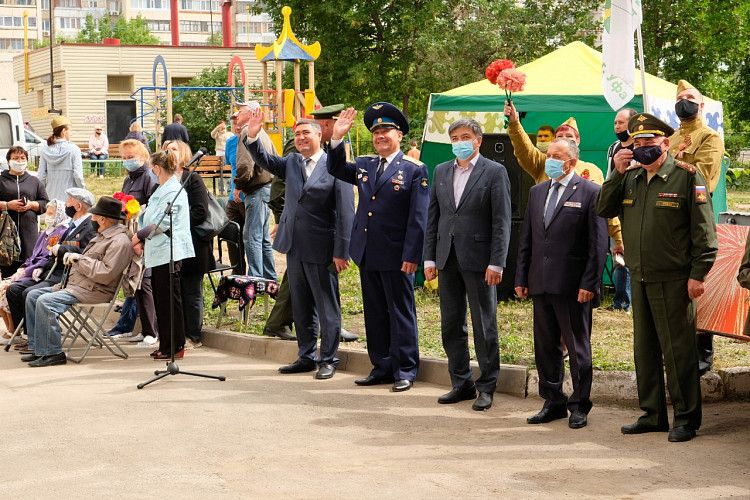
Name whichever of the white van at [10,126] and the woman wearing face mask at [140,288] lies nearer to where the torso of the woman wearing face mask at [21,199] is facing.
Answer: the woman wearing face mask

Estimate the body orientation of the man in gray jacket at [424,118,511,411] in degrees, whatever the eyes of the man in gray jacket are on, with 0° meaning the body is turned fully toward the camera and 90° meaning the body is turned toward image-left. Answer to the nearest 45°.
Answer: approximately 45°

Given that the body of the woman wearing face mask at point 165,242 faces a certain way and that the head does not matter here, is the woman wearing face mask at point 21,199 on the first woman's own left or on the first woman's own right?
on the first woman's own right

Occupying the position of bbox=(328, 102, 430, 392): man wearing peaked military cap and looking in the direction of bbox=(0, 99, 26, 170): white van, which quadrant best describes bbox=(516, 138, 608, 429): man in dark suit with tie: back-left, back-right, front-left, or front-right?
back-right
